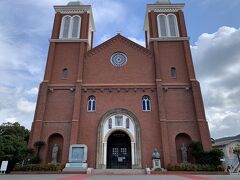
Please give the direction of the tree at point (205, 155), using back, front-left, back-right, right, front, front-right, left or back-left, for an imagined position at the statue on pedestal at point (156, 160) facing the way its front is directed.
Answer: left

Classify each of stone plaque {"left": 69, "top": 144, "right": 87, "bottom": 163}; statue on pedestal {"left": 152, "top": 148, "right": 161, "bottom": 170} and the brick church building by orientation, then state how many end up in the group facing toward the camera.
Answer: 3

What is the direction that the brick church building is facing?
toward the camera

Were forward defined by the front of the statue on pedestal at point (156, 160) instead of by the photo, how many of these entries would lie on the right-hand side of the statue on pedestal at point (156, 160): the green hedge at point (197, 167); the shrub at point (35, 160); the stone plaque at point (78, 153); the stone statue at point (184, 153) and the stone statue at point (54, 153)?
3

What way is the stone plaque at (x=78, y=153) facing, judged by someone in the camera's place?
facing the viewer

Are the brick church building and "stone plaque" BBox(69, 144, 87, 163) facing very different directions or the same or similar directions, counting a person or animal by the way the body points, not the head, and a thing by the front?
same or similar directions

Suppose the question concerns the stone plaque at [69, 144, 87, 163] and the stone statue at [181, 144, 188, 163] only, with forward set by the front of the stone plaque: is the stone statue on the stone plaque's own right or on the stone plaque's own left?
on the stone plaque's own left

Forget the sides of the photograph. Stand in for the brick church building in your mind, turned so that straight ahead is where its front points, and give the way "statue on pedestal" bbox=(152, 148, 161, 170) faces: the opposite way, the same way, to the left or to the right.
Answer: the same way

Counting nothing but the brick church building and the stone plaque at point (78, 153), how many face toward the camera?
2

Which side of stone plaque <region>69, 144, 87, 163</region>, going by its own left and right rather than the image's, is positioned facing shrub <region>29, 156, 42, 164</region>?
right
